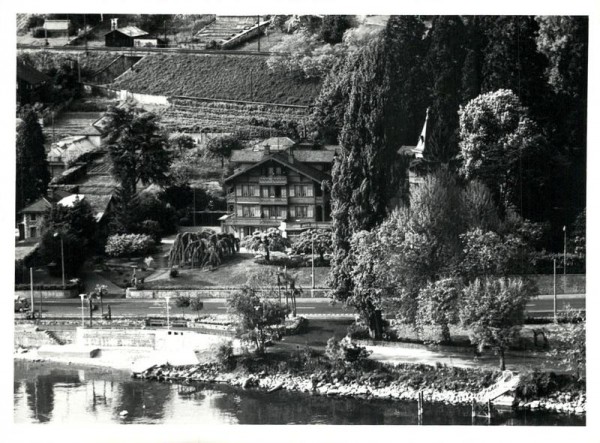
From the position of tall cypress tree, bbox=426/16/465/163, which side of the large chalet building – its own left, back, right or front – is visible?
left

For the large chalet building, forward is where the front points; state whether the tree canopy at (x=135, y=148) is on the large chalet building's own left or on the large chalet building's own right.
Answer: on the large chalet building's own right

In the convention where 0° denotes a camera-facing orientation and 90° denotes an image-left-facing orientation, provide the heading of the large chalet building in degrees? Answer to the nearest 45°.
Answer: approximately 0°

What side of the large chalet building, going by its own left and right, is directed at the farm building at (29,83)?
right

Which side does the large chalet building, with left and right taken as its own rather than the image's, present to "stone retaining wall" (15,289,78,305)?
right

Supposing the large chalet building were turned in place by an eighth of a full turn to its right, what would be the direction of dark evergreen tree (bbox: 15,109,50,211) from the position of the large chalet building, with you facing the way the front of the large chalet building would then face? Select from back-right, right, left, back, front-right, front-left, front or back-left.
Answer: front-right

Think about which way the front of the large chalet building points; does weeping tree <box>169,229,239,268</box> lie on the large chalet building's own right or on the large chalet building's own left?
on the large chalet building's own right
